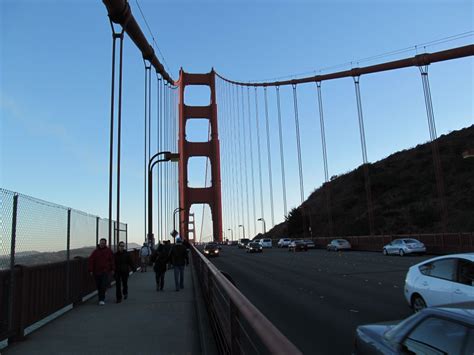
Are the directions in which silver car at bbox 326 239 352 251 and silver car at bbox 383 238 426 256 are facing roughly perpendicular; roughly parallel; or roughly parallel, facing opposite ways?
roughly parallel

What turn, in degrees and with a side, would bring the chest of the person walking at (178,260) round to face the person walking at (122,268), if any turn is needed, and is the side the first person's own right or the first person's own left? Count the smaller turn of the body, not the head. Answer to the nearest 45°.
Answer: approximately 135° to the first person's own left

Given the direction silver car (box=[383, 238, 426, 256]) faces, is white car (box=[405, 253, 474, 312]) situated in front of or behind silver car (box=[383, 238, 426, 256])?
behind

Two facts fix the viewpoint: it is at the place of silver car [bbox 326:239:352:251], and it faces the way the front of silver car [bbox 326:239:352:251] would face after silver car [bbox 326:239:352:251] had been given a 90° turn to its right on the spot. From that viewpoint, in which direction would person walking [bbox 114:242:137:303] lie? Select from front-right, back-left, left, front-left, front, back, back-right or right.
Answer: back-right

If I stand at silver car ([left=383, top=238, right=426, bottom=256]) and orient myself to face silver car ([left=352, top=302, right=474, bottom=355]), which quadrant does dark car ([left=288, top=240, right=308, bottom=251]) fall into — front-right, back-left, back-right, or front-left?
back-right

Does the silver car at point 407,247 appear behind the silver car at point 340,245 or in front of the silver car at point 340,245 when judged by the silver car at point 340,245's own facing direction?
behind

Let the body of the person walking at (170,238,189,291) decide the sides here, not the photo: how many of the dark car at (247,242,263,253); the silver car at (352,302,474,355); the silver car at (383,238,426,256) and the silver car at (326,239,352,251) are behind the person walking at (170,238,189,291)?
1

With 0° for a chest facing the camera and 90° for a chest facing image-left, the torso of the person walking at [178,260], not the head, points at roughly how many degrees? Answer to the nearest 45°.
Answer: approximately 180°

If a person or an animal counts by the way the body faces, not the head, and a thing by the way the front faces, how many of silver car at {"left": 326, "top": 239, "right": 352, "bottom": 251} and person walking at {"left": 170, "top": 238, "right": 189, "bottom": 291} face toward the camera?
0

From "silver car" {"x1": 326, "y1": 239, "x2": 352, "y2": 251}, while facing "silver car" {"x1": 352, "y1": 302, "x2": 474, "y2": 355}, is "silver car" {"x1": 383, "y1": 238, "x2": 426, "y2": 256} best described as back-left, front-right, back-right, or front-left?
front-left

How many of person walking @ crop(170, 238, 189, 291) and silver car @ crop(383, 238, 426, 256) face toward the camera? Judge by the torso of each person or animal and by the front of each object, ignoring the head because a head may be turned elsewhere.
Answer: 0

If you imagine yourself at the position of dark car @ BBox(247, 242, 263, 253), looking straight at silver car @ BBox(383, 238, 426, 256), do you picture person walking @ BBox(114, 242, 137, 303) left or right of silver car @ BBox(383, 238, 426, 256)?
right

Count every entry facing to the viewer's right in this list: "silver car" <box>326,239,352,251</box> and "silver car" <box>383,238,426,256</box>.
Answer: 0
